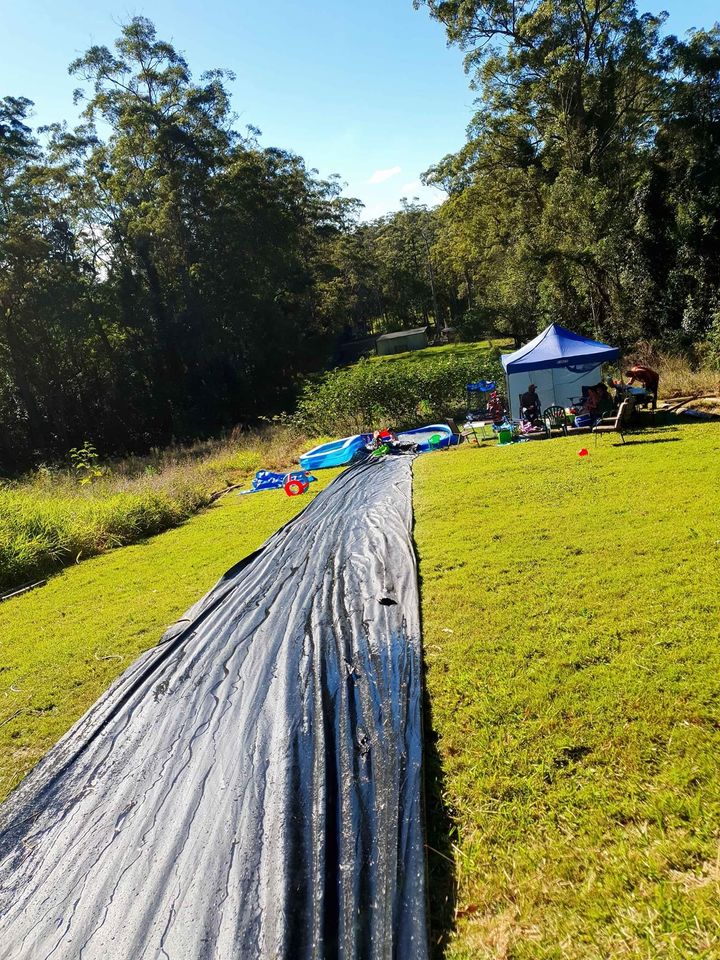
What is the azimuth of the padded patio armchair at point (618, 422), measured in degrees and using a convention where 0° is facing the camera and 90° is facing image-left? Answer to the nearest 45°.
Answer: approximately 90°

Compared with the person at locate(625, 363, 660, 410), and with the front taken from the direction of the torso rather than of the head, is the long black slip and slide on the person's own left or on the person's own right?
on the person's own left

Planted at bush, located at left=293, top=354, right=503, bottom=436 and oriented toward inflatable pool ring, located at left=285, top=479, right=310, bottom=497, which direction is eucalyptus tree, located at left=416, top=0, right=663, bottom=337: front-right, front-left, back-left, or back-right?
back-left

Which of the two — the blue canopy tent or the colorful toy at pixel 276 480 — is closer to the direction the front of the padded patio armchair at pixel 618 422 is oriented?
the colorful toy

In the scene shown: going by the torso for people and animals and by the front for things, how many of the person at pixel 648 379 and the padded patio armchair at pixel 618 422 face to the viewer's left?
2

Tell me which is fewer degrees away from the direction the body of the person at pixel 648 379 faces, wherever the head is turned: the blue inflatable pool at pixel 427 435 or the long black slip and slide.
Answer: the blue inflatable pool

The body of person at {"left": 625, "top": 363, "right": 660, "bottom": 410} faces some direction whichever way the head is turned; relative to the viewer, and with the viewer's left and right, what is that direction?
facing to the left of the viewer

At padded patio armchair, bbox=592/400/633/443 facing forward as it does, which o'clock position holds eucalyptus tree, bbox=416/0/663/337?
The eucalyptus tree is roughly at 3 o'clock from the padded patio armchair.
